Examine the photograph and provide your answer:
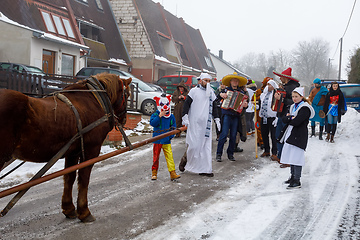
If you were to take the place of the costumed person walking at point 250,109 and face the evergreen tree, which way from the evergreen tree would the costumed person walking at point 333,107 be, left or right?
right

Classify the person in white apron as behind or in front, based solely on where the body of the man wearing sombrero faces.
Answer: in front

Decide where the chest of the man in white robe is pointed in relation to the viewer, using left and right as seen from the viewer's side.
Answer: facing the viewer and to the right of the viewer

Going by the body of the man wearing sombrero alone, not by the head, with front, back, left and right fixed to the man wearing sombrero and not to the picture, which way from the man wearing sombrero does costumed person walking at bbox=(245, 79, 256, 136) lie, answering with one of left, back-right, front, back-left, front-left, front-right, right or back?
back

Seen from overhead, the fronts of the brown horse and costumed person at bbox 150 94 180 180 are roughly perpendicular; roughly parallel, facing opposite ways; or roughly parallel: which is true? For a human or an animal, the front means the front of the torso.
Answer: roughly perpendicular

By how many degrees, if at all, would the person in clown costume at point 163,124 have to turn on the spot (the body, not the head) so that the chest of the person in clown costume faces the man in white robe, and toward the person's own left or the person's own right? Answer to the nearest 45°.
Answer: approximately 135° to the person's own left

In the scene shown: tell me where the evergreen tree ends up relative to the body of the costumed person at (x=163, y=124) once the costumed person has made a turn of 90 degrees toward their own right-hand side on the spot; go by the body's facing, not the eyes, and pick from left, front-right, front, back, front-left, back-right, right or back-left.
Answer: back-right

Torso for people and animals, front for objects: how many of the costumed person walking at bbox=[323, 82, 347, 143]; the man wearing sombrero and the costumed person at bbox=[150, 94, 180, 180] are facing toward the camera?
3

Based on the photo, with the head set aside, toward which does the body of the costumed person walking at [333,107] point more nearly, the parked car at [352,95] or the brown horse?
the brown horse

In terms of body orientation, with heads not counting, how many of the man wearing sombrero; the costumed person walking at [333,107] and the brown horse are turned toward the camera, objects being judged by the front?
2

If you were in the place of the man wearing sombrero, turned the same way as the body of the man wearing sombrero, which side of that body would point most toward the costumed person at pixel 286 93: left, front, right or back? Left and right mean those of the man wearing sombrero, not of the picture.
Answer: left

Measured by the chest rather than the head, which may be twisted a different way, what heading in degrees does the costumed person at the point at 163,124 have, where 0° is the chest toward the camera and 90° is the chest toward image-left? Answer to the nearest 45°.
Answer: approximately 0°
